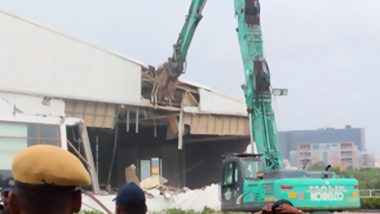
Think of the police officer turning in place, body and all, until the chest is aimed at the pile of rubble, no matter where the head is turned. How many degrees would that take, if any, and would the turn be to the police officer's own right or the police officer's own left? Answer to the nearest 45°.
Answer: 0° — they already face it

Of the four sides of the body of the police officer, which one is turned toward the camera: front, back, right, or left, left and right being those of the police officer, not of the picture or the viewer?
back

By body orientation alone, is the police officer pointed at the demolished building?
yes
